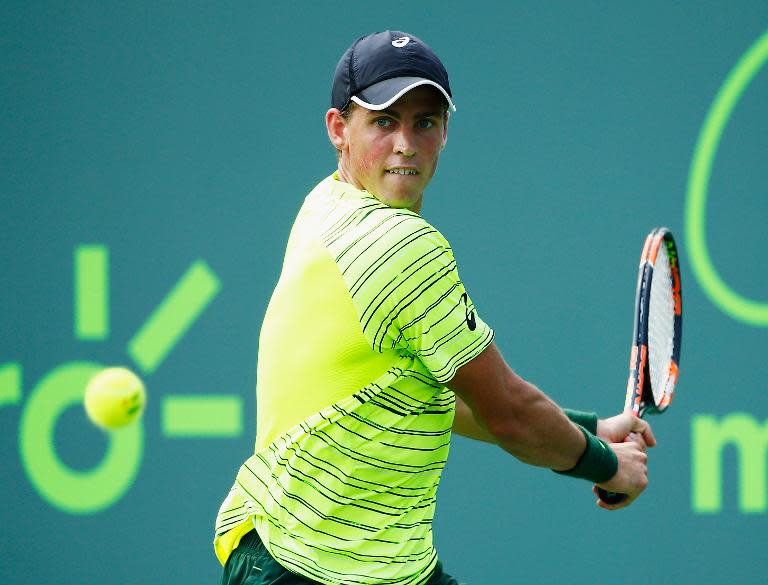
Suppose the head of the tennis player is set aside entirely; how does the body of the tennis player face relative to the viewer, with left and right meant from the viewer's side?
facing away from the viewer and to the right of the viewer
